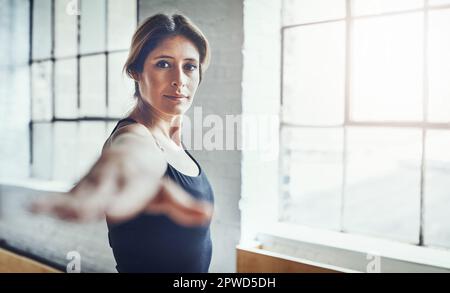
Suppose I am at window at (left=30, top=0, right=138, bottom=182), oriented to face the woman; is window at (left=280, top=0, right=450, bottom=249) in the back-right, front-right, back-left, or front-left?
front-left

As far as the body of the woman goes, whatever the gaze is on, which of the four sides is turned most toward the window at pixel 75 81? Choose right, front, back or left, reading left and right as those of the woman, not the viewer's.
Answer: back

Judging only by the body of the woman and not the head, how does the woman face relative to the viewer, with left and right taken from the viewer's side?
facing the viewer and to the right of the viewer

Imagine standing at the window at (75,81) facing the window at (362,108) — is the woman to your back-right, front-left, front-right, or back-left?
front-right

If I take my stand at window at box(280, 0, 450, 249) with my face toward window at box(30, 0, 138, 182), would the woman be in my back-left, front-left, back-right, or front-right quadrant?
front-left

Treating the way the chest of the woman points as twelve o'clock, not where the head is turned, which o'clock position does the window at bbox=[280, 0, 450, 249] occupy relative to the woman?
The window is roughly at 11 o'clock from the woman.

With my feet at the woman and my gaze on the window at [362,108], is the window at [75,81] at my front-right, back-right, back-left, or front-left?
front-left
